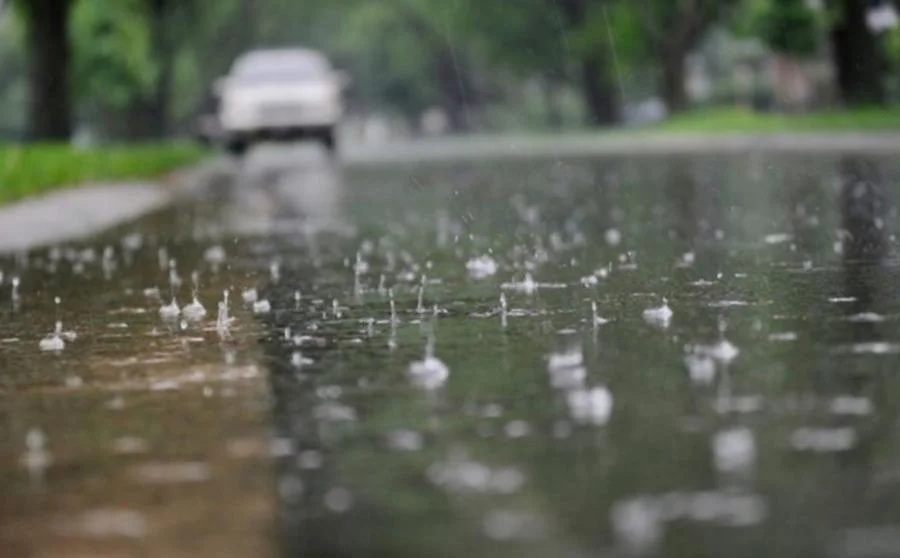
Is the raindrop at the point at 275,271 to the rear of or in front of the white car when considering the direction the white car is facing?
in front

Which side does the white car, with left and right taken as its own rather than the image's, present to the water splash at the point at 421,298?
front

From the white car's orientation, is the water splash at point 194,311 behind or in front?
in front

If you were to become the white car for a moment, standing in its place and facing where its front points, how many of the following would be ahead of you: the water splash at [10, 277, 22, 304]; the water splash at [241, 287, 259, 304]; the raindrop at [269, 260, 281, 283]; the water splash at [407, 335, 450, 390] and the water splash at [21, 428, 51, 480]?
5

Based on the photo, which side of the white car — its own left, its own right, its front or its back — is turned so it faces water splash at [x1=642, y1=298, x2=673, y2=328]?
front

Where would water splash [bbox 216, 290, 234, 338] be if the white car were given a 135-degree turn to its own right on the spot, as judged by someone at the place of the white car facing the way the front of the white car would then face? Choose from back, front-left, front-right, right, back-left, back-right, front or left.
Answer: back-left

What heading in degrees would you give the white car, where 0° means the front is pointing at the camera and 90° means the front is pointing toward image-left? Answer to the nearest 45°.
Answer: approximately 0°

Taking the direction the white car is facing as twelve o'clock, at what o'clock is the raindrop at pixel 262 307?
The raindrop is roughly at 12 o'clock from the white car.

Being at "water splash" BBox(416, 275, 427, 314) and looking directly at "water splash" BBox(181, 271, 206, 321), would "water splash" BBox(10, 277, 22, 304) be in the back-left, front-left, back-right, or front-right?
front-right
